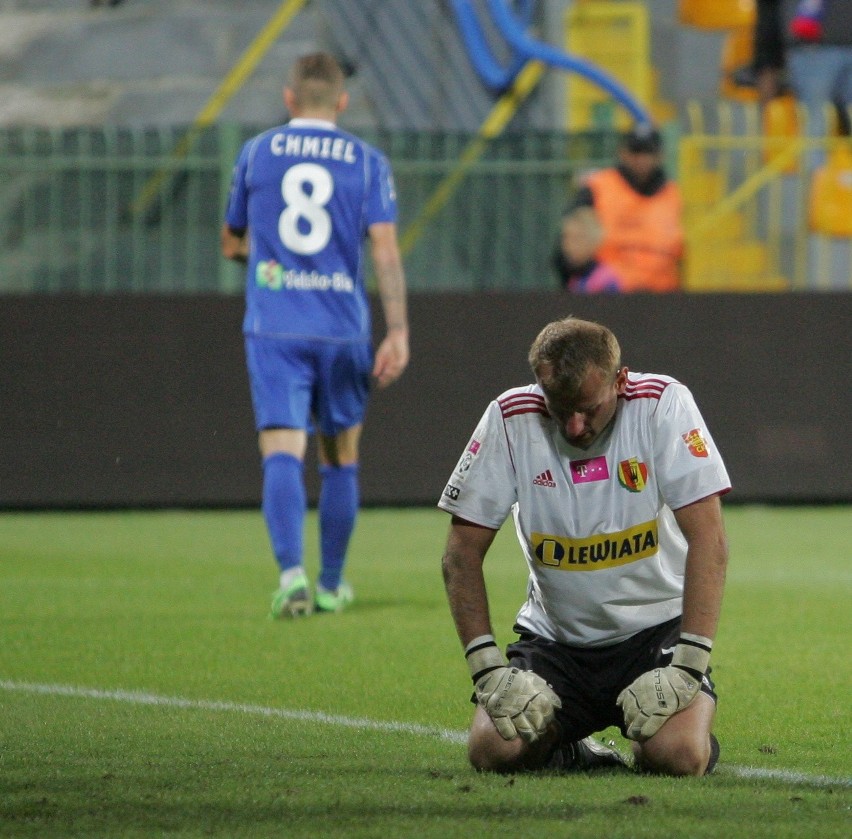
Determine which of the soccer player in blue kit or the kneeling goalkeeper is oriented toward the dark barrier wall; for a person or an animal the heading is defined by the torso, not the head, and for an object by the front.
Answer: the soccer player in blue kit

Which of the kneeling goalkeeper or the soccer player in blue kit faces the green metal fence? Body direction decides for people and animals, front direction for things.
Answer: the soccer player in blue kit

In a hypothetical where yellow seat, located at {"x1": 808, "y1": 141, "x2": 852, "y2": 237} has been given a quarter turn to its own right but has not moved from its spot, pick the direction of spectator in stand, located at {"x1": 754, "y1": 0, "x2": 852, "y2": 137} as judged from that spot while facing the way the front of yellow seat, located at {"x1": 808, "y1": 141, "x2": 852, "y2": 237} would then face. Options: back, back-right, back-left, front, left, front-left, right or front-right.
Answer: right

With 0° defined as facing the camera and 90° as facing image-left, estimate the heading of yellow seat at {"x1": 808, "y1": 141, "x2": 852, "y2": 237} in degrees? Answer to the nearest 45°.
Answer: approximately 0°

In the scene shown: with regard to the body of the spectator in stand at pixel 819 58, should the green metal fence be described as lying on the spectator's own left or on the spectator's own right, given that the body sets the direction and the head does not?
on the spectator's own right

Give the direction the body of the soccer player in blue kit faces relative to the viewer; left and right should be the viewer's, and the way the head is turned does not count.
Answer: facing away from the viewer

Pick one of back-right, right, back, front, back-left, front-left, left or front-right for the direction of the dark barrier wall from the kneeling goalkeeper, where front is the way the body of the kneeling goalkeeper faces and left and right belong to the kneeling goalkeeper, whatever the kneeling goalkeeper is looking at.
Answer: back

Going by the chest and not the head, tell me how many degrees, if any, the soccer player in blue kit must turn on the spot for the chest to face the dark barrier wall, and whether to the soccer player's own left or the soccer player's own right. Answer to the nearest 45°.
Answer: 0° — they already face it

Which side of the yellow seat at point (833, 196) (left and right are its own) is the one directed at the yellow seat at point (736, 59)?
back

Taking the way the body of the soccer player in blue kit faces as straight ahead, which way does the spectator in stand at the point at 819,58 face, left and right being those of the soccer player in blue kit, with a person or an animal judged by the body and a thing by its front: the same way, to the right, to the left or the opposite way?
the opposite way

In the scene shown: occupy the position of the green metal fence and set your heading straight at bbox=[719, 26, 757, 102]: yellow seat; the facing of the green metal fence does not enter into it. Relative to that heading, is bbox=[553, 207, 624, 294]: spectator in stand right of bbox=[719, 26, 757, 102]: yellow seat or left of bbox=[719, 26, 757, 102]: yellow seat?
right
